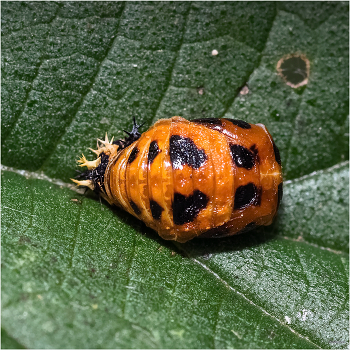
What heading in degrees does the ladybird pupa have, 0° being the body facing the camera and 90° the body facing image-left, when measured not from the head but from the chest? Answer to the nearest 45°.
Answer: approximately 270°
